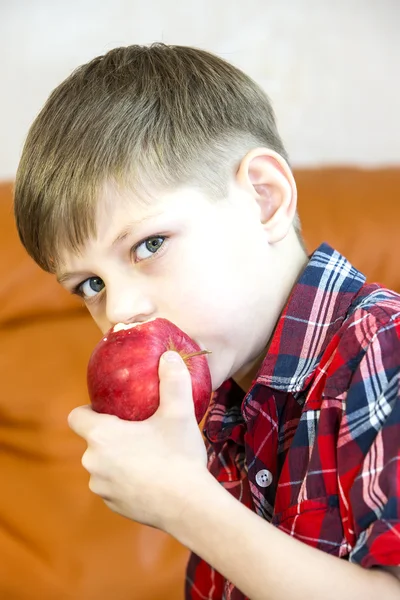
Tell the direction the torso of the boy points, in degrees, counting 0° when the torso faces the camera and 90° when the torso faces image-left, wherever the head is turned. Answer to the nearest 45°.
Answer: approximately 45°

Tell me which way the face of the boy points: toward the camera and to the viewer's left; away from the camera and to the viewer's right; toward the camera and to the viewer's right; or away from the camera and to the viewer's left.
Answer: toward the camera and to the viewer's left
